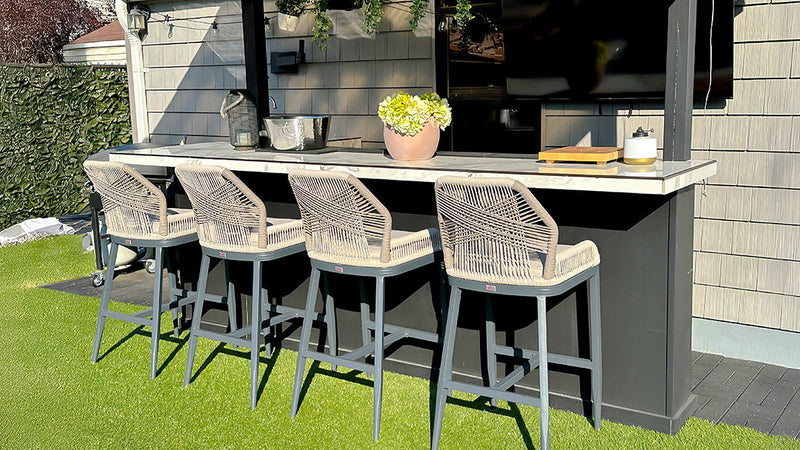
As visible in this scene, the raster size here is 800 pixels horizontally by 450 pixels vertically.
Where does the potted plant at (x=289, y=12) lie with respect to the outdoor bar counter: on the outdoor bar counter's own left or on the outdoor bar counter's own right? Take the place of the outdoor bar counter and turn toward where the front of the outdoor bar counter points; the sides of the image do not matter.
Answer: on the outdoor bar counter's own right

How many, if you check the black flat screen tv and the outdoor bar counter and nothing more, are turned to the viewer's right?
0

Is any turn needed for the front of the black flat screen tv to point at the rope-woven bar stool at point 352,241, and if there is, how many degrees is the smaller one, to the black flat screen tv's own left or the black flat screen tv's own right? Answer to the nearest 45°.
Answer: approximately 45° to the black flat screen tv's own right

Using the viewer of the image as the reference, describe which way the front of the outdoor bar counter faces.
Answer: facing the viewer and to the left of the viewer

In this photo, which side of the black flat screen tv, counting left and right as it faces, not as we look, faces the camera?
front

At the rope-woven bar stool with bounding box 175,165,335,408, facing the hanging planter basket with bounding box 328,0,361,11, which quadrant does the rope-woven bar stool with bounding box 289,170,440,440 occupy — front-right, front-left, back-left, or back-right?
back-right

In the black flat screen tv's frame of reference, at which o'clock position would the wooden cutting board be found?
The wooden cutting board is roughly at 12 o'clock from the black flat screen tv.

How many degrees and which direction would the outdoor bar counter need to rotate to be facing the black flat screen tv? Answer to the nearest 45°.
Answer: approximately 135° to its left

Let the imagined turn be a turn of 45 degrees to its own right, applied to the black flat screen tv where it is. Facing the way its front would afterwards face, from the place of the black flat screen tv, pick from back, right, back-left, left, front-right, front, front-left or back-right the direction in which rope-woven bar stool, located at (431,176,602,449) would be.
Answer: front-left

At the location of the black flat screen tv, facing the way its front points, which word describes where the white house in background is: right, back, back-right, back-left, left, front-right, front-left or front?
back-right

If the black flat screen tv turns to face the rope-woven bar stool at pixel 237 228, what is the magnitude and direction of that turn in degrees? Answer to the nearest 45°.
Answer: approximately 45° to its right

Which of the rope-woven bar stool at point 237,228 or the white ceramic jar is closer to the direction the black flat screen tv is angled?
the white ceramic jar
